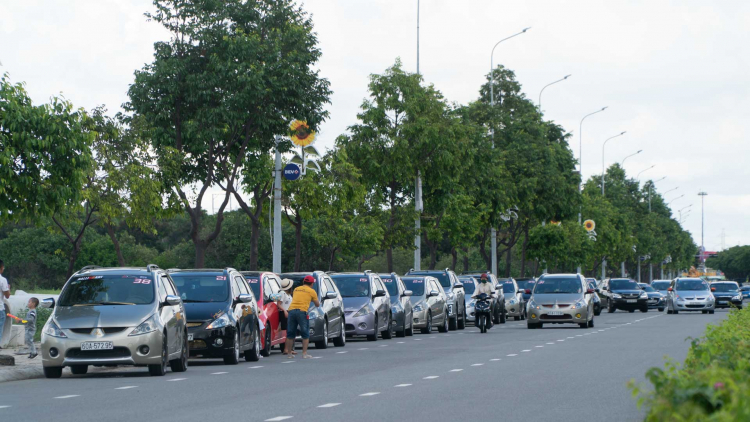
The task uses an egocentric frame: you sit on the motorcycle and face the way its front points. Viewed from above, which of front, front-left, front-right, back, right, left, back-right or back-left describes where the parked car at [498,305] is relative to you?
back

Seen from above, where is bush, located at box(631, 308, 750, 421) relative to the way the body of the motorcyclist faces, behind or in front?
in front

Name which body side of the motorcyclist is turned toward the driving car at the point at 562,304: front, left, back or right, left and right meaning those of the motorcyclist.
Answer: left

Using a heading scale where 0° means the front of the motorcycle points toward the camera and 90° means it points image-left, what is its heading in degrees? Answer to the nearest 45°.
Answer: approximately 0°

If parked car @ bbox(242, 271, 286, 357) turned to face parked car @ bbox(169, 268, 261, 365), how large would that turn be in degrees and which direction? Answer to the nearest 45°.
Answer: approximately 45° to its left

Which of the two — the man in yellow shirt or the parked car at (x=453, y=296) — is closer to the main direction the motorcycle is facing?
the man in yellow shirt

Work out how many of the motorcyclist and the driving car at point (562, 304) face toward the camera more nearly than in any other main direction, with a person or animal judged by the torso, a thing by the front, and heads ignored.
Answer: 2

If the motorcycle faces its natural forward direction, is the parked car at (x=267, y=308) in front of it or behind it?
in front

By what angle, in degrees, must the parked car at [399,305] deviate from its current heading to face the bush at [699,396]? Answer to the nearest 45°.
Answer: approximately 45° to its left

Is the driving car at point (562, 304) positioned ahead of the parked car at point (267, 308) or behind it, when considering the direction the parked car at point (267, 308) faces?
behind

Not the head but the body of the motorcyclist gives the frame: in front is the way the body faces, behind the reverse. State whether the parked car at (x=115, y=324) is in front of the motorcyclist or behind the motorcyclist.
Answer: in front
